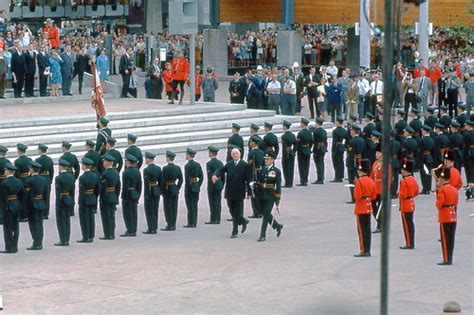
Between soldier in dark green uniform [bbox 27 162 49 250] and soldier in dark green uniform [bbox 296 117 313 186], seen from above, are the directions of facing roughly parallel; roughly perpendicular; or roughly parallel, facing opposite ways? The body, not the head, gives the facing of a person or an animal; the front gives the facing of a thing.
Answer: roughly parallel
